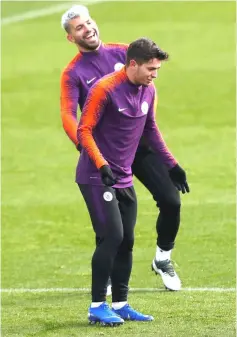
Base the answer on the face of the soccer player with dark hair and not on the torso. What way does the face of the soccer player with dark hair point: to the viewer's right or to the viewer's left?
to the viewer's right

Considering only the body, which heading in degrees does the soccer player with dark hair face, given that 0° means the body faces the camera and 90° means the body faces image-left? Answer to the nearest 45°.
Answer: approximately 315°
